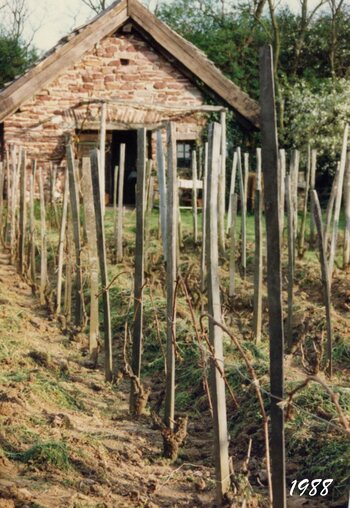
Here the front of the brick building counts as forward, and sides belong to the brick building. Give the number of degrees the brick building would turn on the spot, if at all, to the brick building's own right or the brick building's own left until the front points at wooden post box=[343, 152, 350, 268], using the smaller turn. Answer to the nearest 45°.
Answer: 0° — it already faces it

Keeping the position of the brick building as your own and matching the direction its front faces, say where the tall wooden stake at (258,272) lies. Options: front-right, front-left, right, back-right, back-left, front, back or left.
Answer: front

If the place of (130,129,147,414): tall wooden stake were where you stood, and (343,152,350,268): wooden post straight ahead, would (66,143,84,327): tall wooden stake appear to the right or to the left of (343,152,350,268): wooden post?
left

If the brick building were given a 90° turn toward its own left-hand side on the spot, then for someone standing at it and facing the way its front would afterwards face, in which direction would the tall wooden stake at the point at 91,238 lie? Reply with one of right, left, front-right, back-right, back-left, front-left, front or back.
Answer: right

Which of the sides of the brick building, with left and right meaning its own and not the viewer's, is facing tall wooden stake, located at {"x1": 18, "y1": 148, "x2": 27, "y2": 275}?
front

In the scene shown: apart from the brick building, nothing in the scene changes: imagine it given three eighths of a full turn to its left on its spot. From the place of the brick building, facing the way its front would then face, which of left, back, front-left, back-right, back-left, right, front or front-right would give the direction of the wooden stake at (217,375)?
back-right

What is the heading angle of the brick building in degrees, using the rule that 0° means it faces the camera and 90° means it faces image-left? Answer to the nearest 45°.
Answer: approximately 0°

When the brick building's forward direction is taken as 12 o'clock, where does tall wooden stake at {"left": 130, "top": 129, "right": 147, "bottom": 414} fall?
The tall wooden stake is roughly at 12 o'clock from the brick building.

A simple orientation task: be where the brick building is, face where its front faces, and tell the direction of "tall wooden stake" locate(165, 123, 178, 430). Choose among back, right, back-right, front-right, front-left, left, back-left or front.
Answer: front

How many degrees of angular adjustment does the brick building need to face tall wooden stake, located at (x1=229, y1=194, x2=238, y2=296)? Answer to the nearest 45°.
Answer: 0° — it already faces it

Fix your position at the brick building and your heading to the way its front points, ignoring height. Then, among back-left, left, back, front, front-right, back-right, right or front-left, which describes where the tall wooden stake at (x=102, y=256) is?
front

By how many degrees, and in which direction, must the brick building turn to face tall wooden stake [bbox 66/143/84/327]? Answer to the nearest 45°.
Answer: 0° — it already faces it

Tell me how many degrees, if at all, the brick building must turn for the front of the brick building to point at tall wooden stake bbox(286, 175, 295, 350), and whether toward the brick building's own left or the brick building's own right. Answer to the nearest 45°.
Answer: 0° — it already faces it

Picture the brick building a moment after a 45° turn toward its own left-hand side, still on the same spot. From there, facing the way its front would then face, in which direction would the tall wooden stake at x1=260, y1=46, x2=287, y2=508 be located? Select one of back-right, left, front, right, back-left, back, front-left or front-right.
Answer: front-right
